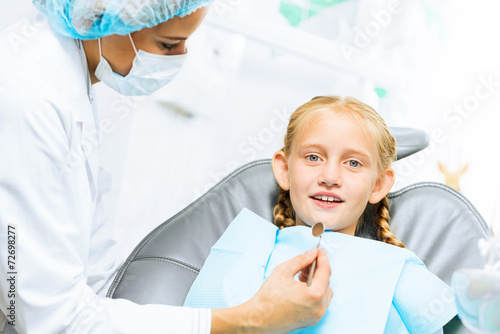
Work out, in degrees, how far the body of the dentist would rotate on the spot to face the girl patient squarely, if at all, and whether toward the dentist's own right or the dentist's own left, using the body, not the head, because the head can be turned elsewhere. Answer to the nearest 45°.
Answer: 0° — they already face them

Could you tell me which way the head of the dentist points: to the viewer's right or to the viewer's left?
to the viewer's right

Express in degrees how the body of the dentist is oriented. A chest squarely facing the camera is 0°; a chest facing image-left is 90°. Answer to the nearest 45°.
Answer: approximately 270°

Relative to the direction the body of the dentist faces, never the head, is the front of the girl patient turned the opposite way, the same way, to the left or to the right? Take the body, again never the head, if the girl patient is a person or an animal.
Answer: to the right

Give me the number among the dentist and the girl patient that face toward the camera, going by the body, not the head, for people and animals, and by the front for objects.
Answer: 1

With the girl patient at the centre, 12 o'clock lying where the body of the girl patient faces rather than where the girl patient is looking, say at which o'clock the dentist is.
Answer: The dentist is roughly at 2 o'clock from the girl patient.

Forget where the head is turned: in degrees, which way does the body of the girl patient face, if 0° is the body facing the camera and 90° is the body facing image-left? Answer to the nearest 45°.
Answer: approximately 0°
